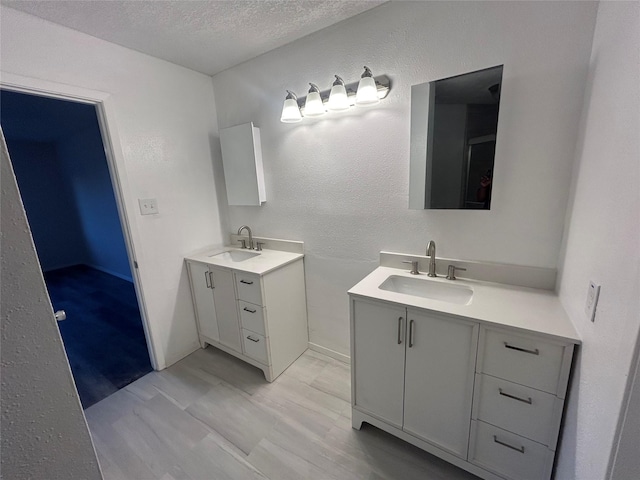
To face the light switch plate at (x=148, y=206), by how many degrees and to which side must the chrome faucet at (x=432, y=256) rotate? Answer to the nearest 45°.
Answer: approximately 45° to its right

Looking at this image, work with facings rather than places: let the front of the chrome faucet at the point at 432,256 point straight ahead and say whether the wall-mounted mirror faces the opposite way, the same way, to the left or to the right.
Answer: the same way

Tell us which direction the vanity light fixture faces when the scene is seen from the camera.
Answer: facing the viewer and to the left of the viewer

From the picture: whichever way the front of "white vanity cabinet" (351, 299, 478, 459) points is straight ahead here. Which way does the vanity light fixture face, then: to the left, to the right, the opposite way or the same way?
the same way

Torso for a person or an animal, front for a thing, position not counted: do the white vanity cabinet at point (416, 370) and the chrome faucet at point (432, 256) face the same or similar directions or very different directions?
same or similar directions

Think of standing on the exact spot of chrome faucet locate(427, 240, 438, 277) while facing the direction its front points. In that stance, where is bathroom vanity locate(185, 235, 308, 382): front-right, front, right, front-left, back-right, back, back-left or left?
front-right

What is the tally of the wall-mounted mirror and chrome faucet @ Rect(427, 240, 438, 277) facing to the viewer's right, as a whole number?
0

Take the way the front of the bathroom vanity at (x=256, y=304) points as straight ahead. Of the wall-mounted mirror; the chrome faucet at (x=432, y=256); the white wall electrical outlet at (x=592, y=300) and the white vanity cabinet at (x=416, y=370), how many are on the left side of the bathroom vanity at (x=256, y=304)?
4

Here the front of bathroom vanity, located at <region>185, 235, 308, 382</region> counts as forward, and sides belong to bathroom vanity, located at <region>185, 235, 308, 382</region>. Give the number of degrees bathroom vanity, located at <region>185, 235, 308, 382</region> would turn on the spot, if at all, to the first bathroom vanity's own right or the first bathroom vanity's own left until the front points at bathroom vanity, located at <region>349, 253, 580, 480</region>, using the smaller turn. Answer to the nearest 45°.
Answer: approximately 90° to the first bathroom vanity's own left

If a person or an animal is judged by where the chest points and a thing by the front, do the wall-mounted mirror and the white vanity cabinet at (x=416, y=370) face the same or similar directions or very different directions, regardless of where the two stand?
same or similar directions

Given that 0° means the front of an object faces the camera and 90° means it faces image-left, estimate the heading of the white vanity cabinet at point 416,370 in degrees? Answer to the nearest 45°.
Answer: approximately 45°

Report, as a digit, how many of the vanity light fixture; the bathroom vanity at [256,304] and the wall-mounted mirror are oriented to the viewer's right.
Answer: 0

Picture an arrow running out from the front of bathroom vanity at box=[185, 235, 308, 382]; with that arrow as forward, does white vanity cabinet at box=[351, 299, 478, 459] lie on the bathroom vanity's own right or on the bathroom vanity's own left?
on the bathroom vanity's own left

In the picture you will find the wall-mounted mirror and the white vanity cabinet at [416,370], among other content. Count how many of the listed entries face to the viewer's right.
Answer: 0

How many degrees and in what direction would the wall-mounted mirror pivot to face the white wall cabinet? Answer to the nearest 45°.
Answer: approximately 45° to its right

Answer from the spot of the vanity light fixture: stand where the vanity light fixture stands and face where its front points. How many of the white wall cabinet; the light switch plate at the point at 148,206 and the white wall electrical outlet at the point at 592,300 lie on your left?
1
